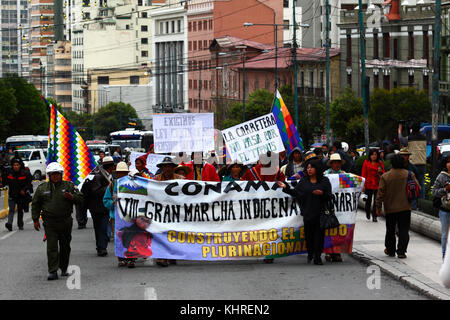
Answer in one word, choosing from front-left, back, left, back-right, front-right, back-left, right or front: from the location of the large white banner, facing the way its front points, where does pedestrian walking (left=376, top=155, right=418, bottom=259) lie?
left

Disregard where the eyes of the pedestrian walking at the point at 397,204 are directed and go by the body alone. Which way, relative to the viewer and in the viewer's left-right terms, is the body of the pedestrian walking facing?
facing away from the viewer

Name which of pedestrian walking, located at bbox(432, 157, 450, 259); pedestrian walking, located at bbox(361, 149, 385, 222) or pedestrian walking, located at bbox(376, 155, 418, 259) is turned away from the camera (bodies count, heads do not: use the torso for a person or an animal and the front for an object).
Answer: pedestrian walking, located at bbox(376, 155, 418, 259)

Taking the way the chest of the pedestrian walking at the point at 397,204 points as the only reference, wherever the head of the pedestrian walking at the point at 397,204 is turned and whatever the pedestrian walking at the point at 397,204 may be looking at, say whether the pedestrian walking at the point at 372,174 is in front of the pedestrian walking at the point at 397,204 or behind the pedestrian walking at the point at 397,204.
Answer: in front

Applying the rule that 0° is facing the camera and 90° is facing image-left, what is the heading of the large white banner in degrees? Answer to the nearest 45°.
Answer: approximately 0°

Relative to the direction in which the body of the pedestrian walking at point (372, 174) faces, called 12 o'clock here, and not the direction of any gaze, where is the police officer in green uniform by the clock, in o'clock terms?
The police officer in green uniform is roughly at 1 o'clock from the pedestrian walking.

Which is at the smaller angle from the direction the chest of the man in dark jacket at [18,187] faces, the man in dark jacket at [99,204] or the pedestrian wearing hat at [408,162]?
the man in dark jacket

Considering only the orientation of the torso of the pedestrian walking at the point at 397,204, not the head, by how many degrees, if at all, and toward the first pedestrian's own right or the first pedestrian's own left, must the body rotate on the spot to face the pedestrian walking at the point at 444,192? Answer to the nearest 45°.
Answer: approximately 135° to the first pedestrian's own right

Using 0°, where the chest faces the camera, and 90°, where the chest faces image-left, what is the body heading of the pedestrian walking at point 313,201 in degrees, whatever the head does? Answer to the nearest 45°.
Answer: approximately 45°
